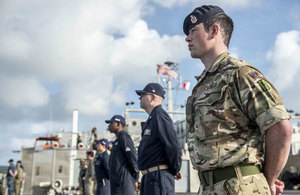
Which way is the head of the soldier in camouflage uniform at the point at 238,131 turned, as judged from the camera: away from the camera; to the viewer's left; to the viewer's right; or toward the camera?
to the viewer's left

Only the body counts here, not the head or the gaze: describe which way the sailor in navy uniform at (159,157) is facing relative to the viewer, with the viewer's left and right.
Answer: facing to the left of the viewer

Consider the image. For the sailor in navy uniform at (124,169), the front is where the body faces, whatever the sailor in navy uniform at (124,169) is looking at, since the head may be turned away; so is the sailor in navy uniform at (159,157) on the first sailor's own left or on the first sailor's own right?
on the first sailor's own left

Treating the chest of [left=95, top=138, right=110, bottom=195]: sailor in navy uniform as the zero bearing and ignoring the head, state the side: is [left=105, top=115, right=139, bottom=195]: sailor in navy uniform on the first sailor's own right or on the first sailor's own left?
on the first sailor's own left

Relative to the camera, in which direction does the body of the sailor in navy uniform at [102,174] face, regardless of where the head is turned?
to the viewer's left

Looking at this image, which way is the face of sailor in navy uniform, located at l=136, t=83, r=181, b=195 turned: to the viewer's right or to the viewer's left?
to the viewer's left

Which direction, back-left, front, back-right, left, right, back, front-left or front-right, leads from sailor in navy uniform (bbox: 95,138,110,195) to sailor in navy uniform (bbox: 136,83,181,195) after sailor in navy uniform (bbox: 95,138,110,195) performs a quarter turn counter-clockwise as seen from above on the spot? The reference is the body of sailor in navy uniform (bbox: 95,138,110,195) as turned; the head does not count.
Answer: front

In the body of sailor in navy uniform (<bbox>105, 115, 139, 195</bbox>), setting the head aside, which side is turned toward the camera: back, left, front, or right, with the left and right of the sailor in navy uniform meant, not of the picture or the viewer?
left

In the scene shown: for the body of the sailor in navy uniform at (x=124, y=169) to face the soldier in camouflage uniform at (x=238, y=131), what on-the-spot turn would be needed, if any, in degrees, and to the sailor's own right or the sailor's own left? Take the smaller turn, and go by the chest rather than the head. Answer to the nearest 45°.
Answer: approximately 90° to the sailor's own left

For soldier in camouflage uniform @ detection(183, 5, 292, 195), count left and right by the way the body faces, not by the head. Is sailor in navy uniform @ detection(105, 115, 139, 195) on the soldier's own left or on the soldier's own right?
on the soldier's own right

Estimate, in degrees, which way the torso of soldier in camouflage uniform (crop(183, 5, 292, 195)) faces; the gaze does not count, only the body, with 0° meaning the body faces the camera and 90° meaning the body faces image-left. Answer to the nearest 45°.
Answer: approximately 45°
